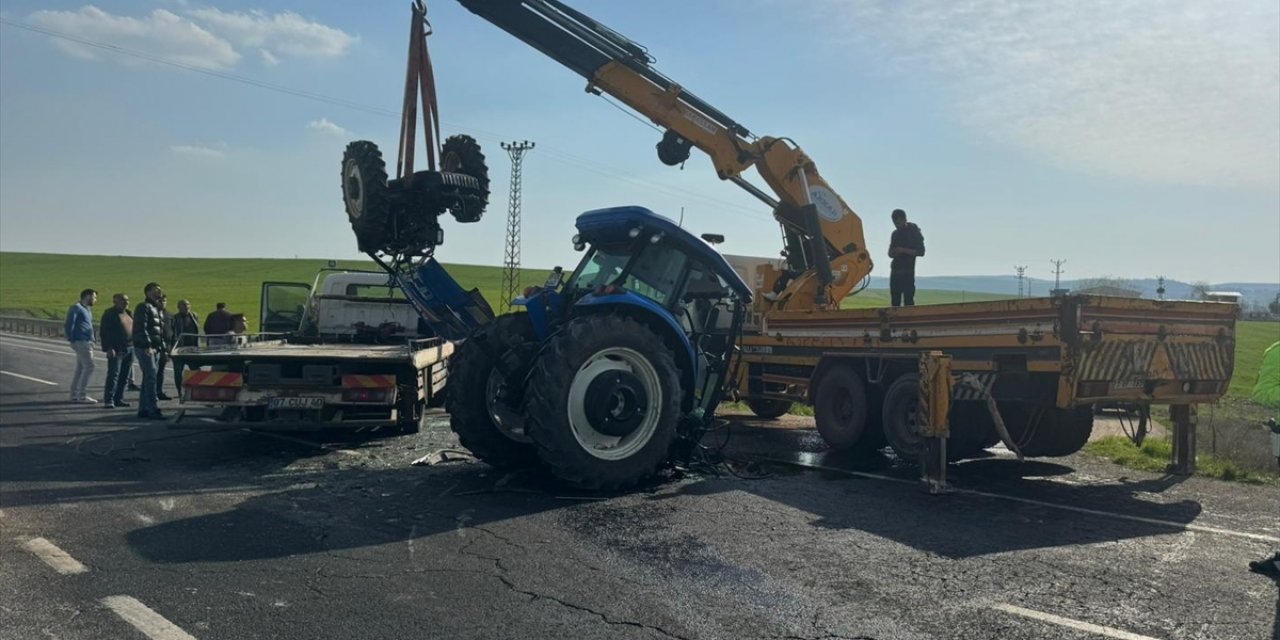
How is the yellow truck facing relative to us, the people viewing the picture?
facing away from the viewer and to the left of the viewer

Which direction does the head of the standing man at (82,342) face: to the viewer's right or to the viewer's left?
to the viewer's right

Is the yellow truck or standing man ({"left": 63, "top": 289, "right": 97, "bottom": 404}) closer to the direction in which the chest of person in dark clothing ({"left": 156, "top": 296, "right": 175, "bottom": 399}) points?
the yellow truck

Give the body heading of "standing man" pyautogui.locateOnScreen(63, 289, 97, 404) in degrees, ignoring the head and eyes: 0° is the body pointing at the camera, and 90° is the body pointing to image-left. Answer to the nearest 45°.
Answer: approximately 270°

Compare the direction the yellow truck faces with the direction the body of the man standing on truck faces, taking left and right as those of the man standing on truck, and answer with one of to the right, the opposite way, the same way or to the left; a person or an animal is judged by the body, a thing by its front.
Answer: to the right

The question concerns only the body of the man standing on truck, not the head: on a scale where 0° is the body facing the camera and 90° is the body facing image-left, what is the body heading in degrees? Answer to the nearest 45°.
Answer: approximately 45°
